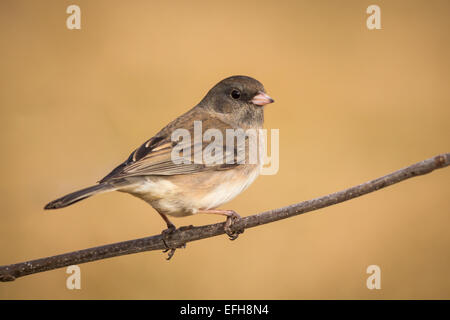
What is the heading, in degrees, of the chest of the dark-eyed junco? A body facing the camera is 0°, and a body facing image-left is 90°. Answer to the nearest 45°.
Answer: approximately 270°
